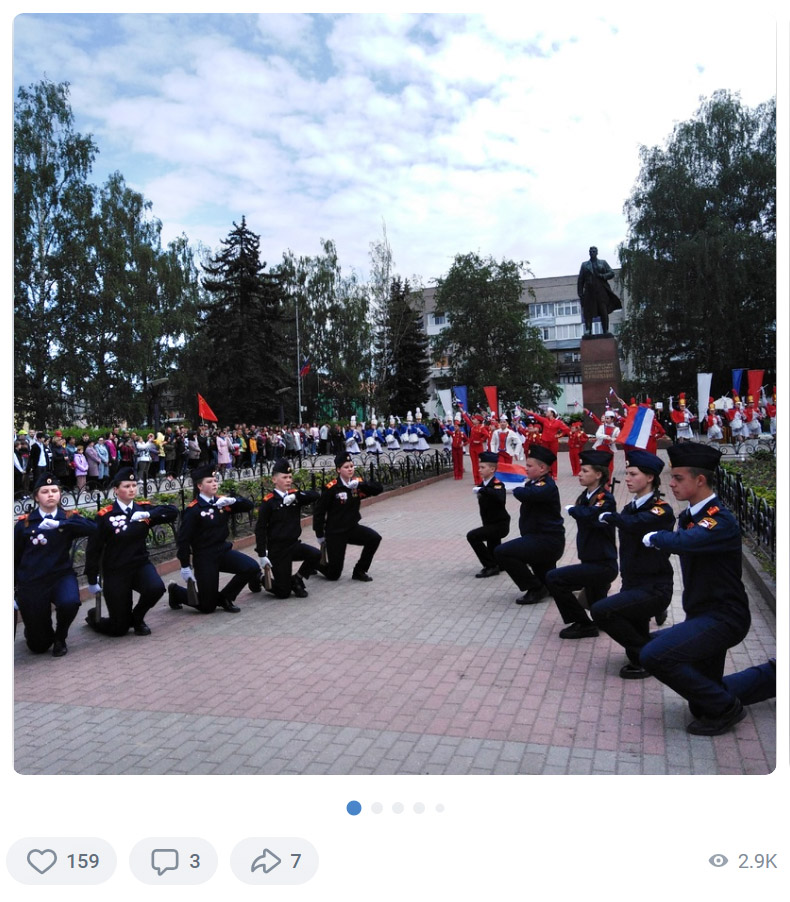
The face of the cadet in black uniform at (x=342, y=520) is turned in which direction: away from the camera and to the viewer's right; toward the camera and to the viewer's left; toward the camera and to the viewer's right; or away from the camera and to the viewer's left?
toward the camera and to the viewer's right

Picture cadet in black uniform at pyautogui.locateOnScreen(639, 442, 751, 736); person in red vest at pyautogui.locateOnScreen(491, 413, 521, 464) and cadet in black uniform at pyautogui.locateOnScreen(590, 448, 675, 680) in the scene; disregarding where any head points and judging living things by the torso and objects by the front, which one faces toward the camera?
the person in red vest

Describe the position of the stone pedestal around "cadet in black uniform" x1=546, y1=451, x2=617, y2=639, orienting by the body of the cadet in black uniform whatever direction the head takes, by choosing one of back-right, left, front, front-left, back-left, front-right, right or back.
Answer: right

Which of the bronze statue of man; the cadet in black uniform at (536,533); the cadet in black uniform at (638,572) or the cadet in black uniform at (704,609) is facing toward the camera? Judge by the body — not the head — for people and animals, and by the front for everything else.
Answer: the bronze statue of man

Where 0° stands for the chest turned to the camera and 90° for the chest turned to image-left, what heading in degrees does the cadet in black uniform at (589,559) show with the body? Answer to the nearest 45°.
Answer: approximately 90°

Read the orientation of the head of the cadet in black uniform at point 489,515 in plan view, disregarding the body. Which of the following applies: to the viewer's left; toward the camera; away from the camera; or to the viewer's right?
to the viewer's left

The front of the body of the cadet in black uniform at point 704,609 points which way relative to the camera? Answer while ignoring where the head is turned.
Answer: to the viewer's left

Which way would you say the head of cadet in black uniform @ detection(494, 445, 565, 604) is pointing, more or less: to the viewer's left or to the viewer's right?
to the viewer's left

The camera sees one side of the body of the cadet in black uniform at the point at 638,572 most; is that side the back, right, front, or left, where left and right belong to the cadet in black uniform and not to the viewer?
left
